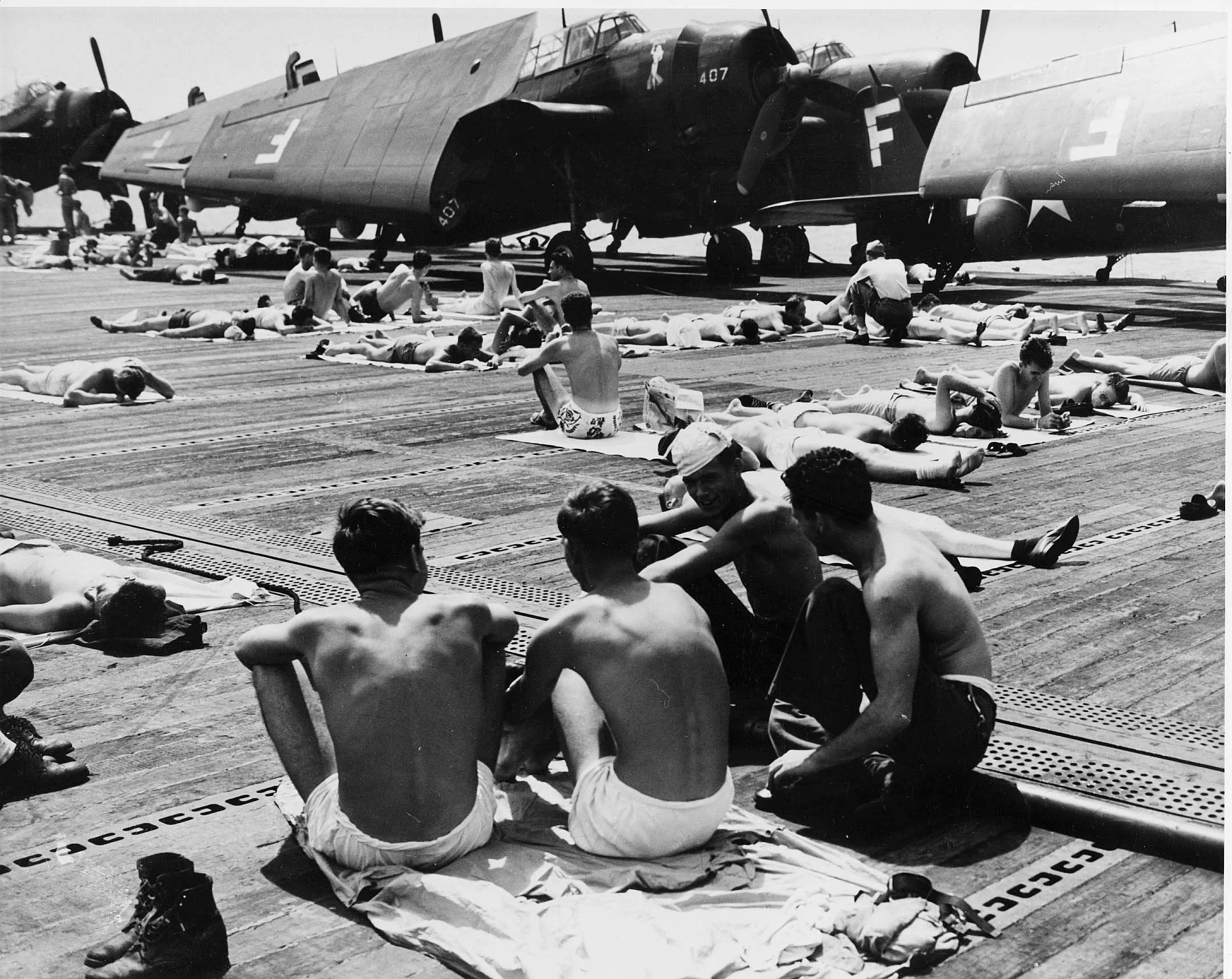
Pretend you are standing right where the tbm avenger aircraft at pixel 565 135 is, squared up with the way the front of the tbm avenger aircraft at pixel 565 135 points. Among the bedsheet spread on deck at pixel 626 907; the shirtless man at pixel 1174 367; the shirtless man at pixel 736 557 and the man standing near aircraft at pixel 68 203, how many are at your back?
1

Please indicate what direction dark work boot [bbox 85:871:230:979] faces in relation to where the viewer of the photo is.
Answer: facing to the left of the viewer

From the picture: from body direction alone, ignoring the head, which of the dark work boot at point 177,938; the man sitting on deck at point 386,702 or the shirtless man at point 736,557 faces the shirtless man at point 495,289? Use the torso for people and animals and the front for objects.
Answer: the man sitting on deck

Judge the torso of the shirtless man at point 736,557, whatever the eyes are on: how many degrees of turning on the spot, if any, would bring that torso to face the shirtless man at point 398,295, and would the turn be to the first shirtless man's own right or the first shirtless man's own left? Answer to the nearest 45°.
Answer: approximately 135° to the first shirtless man's own right

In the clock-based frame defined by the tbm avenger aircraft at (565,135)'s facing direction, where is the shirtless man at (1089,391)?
The shirtless man is roughly at 1 o'clock from the tbm avenger aircraft.

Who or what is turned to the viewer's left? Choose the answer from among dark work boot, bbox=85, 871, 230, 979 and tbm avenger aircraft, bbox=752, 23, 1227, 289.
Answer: the dark work boot

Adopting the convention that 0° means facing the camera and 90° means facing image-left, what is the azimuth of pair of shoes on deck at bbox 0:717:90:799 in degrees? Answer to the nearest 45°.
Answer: approximately 270°

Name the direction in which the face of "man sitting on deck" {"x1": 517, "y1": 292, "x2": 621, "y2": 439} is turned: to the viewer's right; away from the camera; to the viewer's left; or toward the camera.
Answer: away from the camera

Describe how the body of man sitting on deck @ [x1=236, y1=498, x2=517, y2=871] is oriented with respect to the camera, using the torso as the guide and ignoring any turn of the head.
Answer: away from the camera

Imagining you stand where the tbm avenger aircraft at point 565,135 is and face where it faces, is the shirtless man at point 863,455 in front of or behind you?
in front

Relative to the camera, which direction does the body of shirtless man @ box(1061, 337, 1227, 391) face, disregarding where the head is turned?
to the viewer's left

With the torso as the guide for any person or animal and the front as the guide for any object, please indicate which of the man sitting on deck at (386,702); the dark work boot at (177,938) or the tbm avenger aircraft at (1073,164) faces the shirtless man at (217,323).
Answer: the man sitting on deck

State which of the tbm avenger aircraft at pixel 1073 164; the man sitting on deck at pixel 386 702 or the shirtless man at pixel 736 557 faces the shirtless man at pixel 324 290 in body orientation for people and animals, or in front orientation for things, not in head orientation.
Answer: the man sitting on deck
